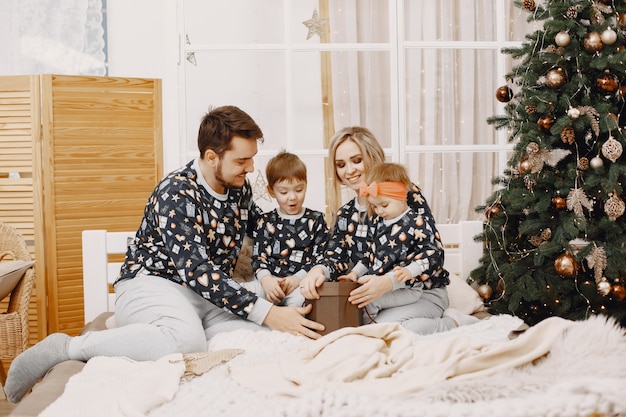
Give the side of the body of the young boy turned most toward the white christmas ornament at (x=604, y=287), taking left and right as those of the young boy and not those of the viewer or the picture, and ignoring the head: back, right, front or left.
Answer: left

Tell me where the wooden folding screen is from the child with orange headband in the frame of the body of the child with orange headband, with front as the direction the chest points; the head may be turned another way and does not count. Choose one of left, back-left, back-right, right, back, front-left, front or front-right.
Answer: right

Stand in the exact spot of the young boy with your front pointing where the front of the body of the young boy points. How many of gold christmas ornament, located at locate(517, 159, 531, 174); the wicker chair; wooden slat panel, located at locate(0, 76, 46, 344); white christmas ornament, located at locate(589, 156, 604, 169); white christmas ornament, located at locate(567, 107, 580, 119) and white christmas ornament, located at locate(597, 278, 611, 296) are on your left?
4

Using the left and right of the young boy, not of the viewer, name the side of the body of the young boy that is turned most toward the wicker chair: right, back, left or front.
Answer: right

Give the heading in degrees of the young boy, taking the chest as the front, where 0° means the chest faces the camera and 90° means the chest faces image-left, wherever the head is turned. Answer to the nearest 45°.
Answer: approximately 0°

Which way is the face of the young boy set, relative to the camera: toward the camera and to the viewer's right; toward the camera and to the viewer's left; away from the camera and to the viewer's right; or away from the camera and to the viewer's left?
toward the camera and to the viewer's right

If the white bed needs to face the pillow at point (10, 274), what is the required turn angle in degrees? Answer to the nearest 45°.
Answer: approximately 135° to its right

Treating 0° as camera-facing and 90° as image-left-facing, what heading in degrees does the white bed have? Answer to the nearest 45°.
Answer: approximately 0°

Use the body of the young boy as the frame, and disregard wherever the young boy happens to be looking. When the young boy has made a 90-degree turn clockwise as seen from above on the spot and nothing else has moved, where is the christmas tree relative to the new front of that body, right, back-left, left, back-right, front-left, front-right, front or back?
back

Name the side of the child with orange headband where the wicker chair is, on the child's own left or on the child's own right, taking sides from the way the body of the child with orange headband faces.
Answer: on the child's own right

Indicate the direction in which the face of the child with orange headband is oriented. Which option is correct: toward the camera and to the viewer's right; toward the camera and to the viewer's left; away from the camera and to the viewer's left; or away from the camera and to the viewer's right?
toward the camera and to the viewer's left
